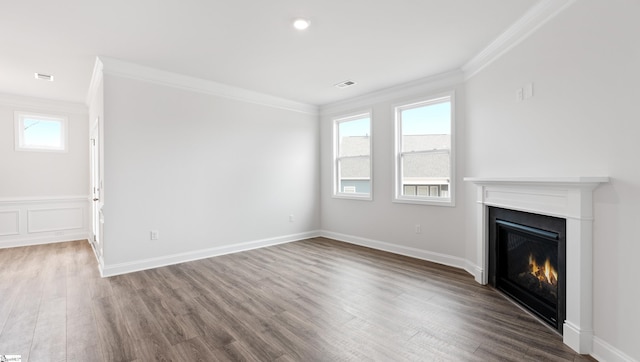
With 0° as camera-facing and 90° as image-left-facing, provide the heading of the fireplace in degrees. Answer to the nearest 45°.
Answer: approximately 45°

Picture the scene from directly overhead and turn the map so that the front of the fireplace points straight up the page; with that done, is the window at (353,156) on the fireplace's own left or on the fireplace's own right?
on the fireplace's own right

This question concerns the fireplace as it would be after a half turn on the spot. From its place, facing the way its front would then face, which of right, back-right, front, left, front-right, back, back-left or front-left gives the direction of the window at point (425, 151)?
left

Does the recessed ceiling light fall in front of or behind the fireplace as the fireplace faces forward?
in front

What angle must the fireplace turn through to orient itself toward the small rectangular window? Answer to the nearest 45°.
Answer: approximately 45° to its right

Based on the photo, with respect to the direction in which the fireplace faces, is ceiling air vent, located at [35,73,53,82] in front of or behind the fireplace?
in front

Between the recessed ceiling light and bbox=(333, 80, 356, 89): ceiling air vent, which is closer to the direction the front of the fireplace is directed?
the recessed ceiling light
